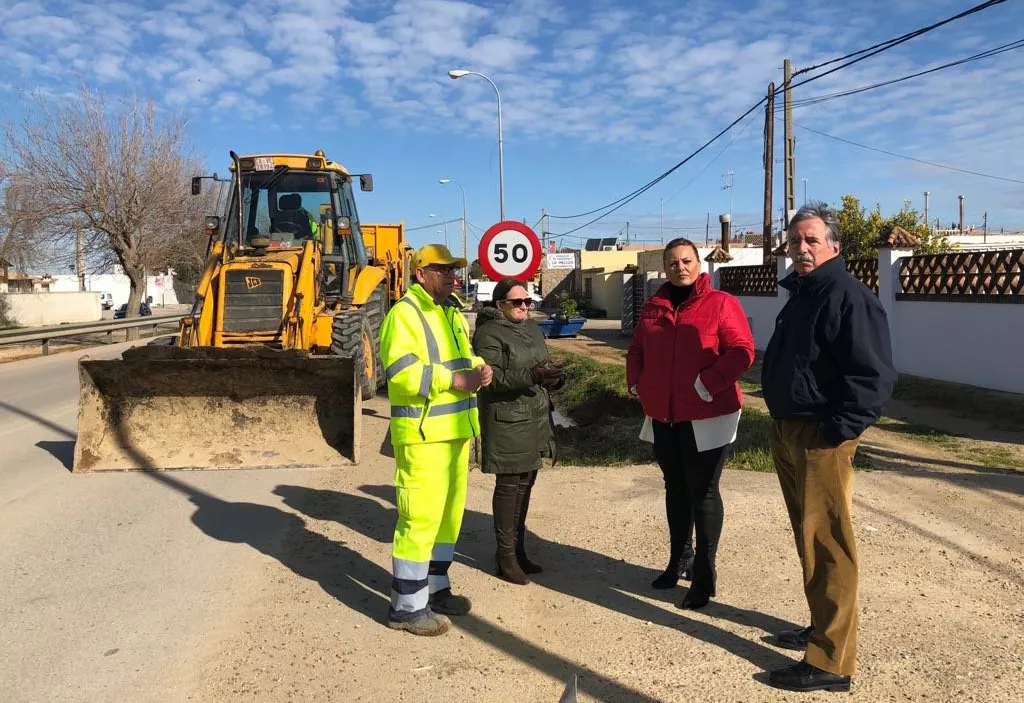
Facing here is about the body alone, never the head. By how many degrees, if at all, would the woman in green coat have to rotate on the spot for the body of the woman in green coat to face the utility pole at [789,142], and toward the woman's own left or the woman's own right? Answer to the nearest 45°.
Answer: approximately 90° to the woman's own left

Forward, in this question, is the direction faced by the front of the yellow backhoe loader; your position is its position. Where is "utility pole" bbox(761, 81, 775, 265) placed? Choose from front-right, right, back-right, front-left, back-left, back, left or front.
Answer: back-left

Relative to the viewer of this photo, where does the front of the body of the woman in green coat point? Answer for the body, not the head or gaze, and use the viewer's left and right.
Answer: facing the viewer and to the right of the viewer

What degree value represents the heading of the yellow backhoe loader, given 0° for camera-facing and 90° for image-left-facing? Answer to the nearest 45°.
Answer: approximately 0°

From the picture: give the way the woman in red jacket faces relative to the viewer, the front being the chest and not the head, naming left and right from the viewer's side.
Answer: facing the viewer and to the left of the viewer

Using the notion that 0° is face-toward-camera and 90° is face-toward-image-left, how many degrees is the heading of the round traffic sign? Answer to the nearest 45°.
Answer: approximately 0°

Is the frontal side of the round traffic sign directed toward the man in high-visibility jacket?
yes

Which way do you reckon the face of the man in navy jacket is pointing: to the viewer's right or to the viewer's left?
to the viewer's left

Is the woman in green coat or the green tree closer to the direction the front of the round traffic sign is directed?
the woman in green coat

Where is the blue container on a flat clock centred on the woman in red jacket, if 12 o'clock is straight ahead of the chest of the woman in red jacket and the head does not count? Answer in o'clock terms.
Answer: The blue container is roughly at 4 o'clock from the woman in red jacket.

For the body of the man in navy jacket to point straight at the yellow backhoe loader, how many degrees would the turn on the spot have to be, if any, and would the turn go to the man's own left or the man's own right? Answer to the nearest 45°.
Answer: approximately 45° to the man's own right
